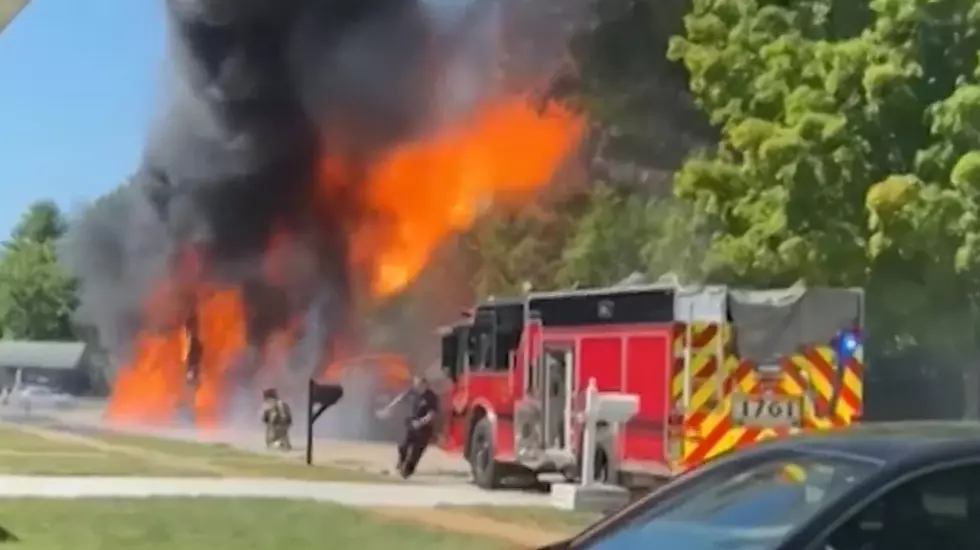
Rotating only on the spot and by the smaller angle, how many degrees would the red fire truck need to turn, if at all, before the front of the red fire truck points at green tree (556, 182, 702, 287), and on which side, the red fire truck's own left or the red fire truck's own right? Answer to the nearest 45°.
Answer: approximately 45° to the red fire truck's own right

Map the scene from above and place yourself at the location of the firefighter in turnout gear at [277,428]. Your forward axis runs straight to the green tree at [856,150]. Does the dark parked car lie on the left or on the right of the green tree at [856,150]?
right

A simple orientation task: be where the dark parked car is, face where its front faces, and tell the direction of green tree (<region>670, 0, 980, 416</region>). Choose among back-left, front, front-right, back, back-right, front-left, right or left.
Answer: back-right

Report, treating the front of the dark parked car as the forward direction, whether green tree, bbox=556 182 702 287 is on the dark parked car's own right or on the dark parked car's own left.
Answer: on the dark parked car's own right

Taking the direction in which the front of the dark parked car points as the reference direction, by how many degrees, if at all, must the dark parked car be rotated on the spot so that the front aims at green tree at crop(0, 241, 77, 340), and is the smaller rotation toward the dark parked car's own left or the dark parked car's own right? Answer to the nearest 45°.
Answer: approximately 90° to the dark parked car's own right

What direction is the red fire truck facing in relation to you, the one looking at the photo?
facing away from the viewer and to the left of the viewer

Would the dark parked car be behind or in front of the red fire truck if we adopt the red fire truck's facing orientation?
behind

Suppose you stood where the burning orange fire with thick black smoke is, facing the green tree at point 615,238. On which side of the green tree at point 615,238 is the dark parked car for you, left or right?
right
